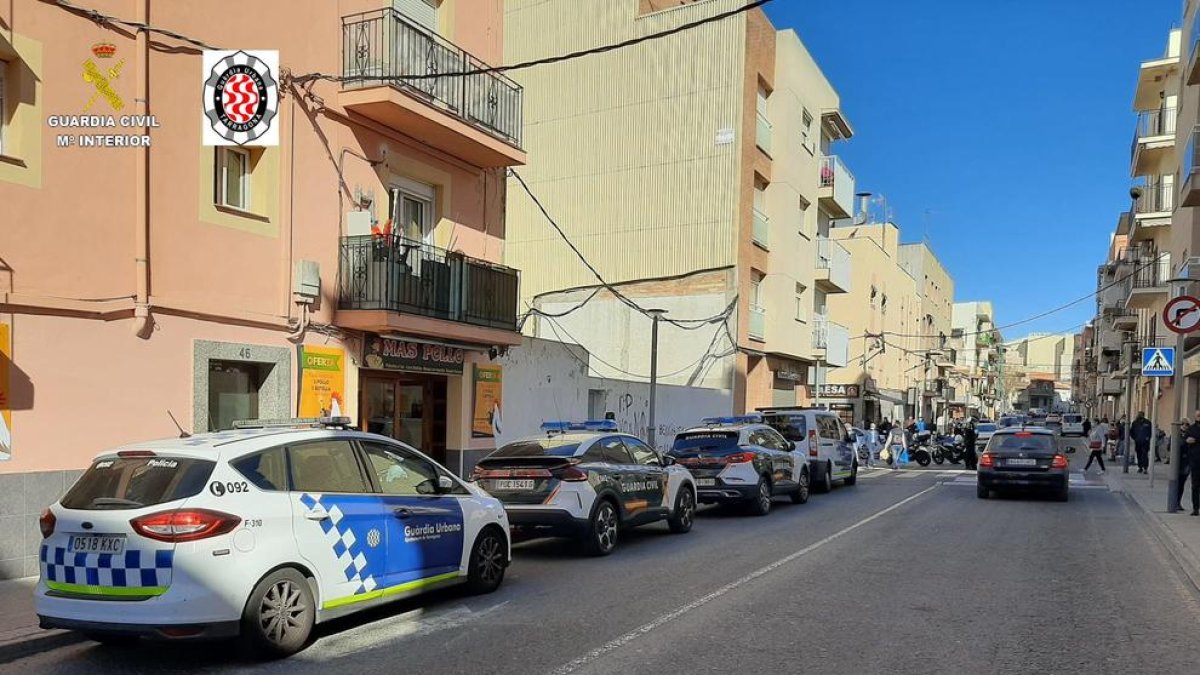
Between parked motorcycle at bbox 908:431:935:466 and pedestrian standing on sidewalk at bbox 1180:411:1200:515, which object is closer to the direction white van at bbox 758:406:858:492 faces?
the parked motorcycle

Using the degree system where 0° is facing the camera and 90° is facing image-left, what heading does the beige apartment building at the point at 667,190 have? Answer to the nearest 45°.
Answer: approximately 315°

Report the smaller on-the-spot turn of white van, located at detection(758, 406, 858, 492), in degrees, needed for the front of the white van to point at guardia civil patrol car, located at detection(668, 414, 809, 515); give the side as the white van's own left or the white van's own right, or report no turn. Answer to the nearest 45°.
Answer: approximately 135° to the white van's own right

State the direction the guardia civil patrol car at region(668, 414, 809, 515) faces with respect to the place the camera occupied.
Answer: facing away from the viewer and to the right of the viewer

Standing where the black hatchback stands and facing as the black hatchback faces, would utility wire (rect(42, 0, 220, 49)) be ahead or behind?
behind

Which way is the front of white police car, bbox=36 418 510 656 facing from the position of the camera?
facing away from the viewer and to the right of the viewer

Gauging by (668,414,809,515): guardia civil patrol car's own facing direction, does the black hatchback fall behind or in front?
in front
